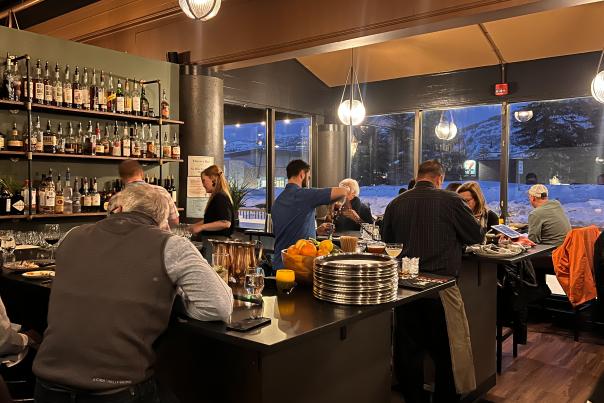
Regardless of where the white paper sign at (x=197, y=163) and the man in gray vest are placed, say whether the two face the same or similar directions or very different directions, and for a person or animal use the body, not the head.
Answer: very different directions

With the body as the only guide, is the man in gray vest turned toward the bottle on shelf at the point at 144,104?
yes

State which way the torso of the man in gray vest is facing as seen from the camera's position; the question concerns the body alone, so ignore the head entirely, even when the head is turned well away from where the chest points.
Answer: away from the camera
